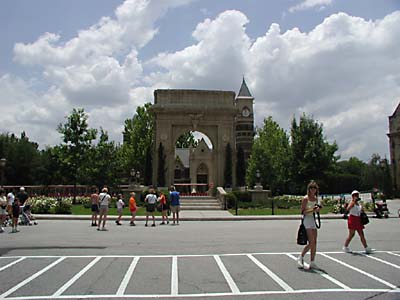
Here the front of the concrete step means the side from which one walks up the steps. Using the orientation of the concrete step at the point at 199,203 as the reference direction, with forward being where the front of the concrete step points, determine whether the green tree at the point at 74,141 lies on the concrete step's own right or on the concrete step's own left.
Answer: on the concrete step's own right

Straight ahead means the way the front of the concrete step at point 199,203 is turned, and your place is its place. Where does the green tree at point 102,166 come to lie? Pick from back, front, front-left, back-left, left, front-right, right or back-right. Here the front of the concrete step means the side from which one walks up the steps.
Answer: back-right

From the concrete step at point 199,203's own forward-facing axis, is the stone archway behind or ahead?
behind

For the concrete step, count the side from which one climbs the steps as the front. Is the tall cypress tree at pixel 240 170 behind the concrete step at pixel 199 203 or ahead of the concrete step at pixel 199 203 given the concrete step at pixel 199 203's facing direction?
behind

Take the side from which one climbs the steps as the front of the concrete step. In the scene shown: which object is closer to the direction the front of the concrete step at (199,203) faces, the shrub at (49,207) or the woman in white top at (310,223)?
the woman in white top

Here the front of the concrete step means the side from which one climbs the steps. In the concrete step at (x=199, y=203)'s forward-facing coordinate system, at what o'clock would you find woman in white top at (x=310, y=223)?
The woman in white top is roughly at 12 o'clock from the concrete step.

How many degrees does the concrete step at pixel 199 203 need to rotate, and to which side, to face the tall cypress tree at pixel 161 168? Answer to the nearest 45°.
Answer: approximately 135° to its right

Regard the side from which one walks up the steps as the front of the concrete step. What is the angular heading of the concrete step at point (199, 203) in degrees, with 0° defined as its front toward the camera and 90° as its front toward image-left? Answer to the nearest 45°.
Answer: approximately 0°

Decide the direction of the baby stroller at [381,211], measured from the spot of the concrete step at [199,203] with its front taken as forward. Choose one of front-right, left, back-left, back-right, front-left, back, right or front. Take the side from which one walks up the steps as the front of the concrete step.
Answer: front-left

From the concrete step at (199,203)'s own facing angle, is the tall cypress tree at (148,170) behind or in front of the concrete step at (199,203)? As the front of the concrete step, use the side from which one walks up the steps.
behind
